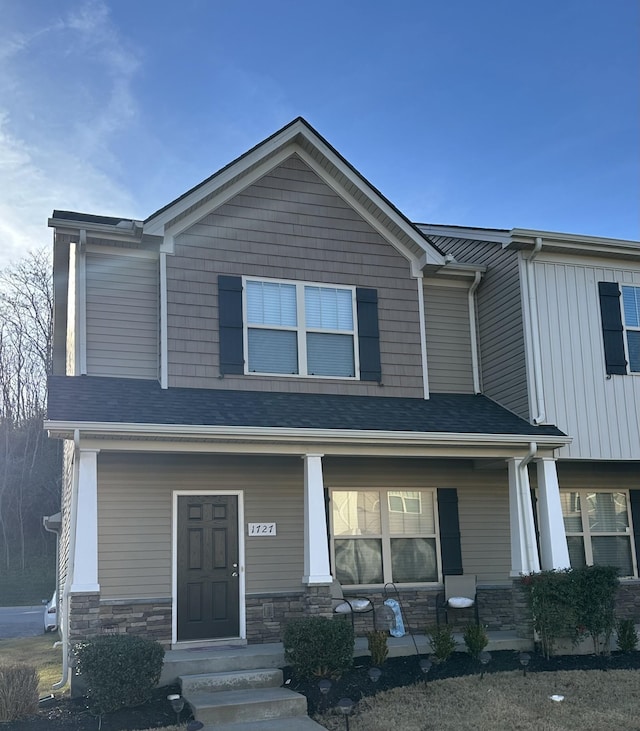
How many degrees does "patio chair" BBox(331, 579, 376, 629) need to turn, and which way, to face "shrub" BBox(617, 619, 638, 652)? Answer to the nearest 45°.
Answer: approximately 45° to its left

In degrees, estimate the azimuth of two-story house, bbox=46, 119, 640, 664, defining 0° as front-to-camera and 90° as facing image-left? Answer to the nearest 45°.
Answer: approximately 0°

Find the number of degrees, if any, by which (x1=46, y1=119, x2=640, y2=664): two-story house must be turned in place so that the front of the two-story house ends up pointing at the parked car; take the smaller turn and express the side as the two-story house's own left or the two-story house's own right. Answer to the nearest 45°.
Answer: approximately 135° to the two-story house's own right

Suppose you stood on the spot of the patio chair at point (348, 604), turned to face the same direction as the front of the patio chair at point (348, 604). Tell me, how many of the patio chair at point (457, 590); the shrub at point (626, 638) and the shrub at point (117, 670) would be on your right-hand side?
1

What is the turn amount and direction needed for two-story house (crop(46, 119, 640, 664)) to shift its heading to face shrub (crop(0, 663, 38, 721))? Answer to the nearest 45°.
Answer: approximately 45° to its right

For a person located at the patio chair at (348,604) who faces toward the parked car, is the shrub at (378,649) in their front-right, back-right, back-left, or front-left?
back-left

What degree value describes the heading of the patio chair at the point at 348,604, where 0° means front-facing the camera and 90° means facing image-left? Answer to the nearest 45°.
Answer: approximately 315°

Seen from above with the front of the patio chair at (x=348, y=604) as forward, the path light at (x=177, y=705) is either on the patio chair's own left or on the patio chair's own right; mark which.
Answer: on the patio chair's own right

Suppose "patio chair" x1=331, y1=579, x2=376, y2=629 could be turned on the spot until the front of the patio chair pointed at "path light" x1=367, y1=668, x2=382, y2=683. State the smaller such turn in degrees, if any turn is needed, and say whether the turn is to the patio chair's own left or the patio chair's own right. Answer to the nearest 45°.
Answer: approximately 45° to the patio chair's own right
